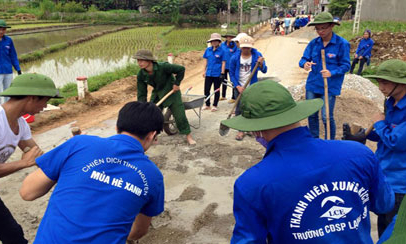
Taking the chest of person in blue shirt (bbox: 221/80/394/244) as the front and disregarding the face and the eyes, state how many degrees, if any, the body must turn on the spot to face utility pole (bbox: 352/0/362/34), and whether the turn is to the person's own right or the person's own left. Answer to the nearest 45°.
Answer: approximately 45° to the person's own right

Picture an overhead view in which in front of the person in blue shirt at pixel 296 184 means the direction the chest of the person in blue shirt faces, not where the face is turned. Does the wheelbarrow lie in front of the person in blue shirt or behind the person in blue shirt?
in front

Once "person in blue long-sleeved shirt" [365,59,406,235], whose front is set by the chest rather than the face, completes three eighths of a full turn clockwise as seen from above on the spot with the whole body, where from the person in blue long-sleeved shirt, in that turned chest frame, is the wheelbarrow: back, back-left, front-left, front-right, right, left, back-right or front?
left

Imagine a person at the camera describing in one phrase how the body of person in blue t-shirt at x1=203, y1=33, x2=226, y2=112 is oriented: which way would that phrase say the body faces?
toward the camera

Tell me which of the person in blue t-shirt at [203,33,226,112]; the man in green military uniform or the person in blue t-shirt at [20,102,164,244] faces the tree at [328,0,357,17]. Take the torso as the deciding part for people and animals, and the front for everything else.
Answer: the person in blue t-shirt at [20,102,164,244]

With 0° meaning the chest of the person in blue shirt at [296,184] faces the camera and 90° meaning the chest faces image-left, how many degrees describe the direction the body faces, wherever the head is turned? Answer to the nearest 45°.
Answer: approximately 135°

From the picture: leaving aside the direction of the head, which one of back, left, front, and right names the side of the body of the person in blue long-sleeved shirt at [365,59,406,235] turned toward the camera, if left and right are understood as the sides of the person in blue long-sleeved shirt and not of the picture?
left

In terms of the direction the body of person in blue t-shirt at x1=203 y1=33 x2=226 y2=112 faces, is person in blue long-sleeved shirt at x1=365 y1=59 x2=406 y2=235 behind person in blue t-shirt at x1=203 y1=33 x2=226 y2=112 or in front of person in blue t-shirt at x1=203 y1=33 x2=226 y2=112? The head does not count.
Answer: in front

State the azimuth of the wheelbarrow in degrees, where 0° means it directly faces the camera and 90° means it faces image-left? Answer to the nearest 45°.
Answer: approximately 45°

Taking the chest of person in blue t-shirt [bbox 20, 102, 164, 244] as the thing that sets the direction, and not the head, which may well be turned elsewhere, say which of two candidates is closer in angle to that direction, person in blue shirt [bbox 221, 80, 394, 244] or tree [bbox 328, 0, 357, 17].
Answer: the tree
